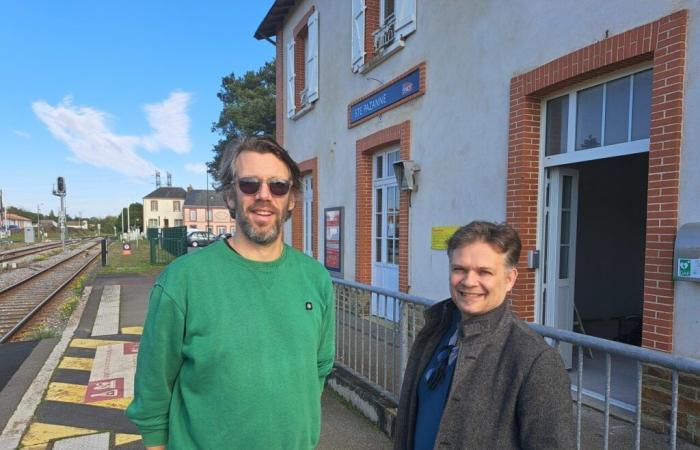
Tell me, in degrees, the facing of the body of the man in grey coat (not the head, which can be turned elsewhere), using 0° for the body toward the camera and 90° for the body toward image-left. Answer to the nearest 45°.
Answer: approximately 45°

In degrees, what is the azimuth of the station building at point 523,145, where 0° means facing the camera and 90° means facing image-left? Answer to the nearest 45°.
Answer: approximately 45°

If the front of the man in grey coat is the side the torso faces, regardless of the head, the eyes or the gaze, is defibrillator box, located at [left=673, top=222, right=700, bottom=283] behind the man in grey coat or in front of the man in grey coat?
behind

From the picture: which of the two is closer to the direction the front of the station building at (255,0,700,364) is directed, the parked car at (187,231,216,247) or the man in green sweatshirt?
the man in green sweatshirt

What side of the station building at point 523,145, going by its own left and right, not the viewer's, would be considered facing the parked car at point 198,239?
right

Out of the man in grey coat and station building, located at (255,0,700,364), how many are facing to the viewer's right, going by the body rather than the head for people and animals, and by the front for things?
0

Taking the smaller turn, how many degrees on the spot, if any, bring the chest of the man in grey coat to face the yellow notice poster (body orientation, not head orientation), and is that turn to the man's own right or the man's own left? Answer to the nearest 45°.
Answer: approximately 135° to the man's own right

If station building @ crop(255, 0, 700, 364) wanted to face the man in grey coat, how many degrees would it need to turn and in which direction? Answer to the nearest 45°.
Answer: approximately 45° to its left
